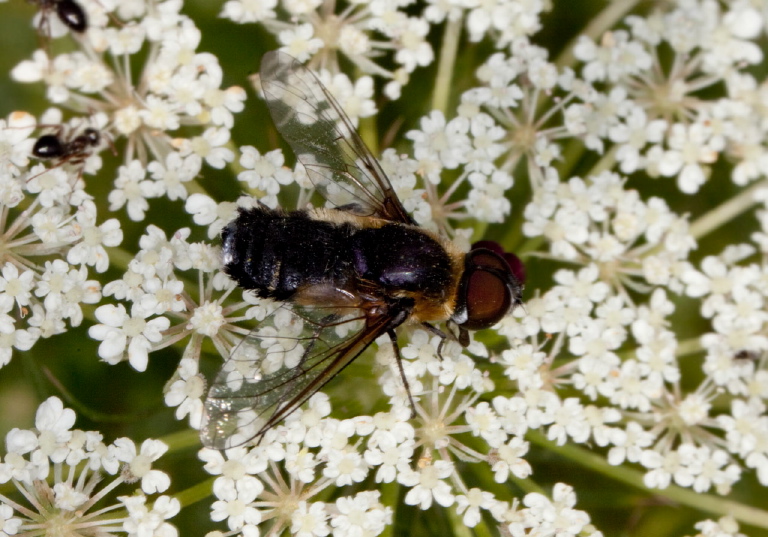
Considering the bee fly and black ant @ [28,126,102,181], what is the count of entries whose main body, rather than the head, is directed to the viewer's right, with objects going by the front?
2

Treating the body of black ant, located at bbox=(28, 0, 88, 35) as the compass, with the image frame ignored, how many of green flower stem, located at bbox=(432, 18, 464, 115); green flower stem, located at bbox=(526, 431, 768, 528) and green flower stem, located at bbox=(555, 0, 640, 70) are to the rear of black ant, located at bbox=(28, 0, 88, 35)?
3

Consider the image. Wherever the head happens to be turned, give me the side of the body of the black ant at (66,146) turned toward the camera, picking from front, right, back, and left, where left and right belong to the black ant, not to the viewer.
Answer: right

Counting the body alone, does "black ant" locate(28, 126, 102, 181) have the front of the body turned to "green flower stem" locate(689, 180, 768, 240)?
yes

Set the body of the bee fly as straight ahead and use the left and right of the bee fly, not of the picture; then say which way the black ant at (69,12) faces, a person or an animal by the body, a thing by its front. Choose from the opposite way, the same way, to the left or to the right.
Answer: the opposite way

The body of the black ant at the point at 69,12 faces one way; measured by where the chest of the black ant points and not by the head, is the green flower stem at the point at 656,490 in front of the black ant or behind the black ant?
behind

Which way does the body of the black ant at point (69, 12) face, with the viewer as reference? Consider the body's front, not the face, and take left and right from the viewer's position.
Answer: facing to the left of the viewer

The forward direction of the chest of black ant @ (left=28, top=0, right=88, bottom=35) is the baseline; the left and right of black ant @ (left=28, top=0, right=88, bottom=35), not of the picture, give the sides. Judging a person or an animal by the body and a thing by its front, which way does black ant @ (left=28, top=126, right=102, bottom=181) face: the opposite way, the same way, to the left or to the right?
the opposite way

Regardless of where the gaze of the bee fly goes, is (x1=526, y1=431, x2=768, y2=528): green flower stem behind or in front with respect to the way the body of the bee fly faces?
in front

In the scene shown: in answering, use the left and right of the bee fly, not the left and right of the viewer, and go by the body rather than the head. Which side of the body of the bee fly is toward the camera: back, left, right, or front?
right

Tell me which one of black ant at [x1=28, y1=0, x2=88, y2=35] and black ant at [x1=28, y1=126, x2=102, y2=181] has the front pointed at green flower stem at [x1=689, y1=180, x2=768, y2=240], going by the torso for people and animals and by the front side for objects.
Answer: black ant at [x1=28, y1=126, x2=102, y2=181]
